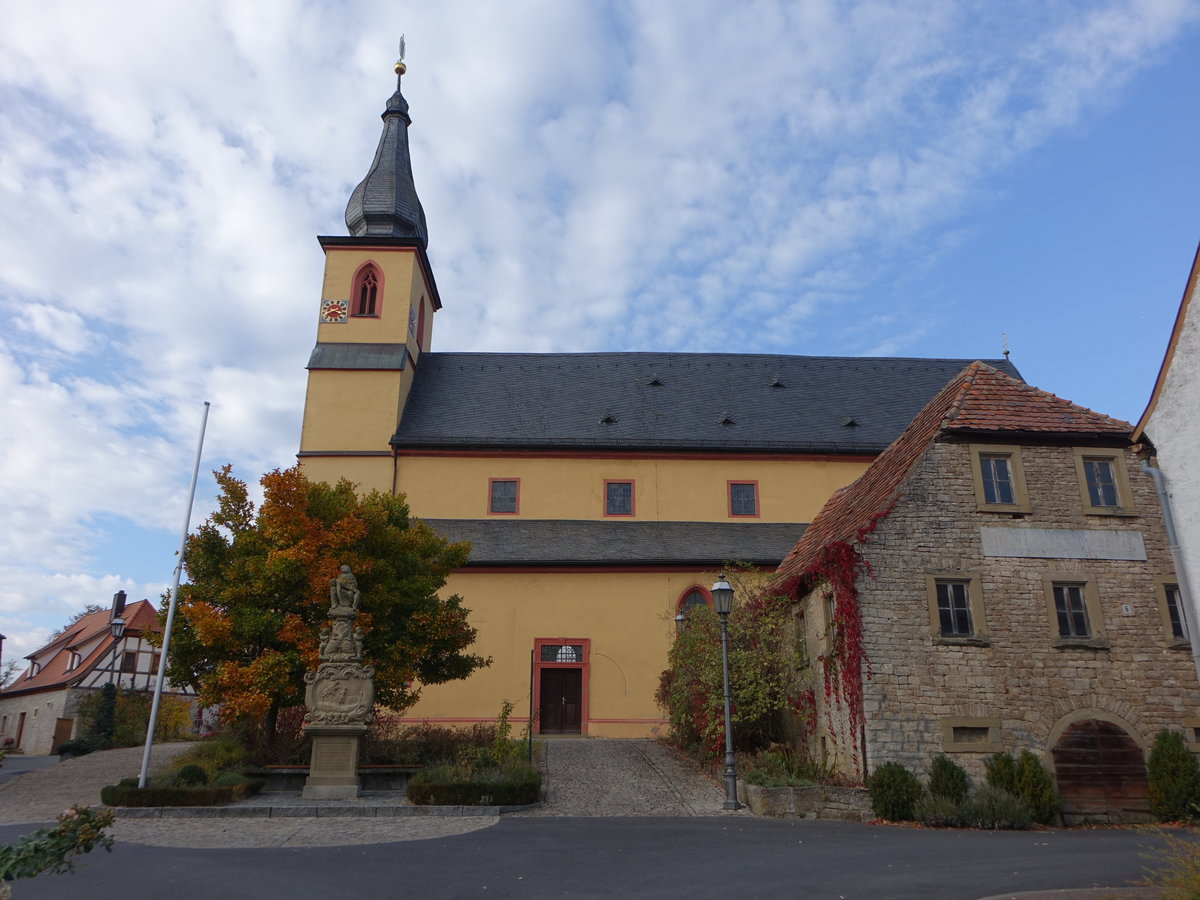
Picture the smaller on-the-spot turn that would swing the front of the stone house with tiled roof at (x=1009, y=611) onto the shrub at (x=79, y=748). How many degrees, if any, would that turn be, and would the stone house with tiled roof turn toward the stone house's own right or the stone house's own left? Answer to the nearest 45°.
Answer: approximately 90° to the stone house's own right

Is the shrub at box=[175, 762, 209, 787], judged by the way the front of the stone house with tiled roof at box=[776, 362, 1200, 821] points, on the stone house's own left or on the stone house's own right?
on the stone house's own right

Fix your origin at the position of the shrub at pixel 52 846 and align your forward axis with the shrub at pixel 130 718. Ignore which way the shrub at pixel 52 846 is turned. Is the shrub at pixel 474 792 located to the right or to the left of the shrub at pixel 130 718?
right

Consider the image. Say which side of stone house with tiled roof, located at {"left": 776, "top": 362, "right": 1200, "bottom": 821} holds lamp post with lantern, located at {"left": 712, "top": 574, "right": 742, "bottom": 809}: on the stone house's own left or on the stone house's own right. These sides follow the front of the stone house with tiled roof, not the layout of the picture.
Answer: on the stone house's own right

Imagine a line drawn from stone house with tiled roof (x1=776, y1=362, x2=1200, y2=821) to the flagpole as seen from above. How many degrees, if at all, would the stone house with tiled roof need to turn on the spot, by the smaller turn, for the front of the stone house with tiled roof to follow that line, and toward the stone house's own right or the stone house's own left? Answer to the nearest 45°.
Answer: approximately 90° to the stone house's own right

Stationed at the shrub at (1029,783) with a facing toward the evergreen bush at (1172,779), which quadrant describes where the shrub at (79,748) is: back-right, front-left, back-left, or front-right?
back-left

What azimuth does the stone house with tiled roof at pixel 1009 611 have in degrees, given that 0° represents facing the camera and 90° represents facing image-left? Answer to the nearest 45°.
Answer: approximately 0°

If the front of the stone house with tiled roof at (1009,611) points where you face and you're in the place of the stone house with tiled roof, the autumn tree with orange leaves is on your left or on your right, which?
on your right

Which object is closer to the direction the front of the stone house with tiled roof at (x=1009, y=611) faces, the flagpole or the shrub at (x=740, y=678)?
the flagpole

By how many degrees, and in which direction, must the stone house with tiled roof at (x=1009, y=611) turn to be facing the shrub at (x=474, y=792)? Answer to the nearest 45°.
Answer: approximately 45° to its right
